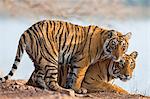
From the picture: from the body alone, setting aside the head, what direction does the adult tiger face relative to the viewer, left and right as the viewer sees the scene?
facing to the right of the viewer
